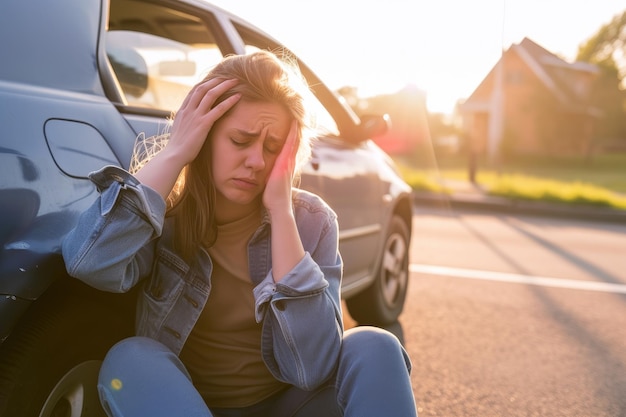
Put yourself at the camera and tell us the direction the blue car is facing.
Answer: facing away from the viewer and to the right of the viewer

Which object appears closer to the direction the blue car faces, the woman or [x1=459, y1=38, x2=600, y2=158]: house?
the house

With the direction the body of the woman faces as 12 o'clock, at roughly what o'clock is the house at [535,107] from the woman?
The house is roughly at 7 o'clock from the woman.

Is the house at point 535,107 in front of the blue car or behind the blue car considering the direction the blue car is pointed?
in front

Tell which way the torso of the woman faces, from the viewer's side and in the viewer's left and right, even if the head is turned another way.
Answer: facing the viewer

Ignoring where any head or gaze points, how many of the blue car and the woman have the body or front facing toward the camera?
1
